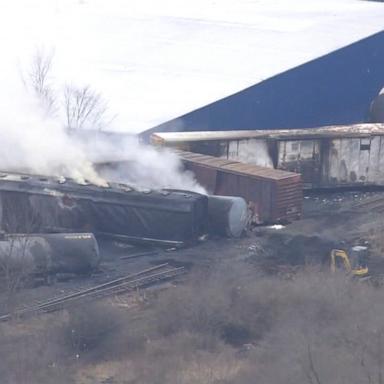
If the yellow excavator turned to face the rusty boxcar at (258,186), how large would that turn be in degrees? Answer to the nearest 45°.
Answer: approximately 45° to its right

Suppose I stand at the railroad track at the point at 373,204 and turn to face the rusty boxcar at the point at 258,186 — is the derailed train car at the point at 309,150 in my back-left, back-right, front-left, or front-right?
front-right

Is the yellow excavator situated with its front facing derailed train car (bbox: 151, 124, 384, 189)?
no

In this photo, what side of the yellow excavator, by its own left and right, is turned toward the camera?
left

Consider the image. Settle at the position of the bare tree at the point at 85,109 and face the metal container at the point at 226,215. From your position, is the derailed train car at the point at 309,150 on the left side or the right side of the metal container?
left

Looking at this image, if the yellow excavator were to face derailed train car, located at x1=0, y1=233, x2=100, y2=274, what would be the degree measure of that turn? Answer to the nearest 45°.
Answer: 0° — it already faces it

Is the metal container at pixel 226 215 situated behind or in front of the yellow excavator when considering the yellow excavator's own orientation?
in front

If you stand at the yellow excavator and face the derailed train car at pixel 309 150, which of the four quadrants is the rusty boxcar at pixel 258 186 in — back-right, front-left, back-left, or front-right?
front-left

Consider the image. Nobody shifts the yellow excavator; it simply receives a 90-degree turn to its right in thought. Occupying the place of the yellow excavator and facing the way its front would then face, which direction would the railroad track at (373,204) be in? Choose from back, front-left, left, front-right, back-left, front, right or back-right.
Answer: front

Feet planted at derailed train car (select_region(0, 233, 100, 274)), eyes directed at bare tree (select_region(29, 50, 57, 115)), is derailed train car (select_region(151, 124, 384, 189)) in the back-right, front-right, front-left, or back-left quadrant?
front-right

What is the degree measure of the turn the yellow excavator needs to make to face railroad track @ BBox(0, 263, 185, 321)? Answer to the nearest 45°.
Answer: approximately 45° to its left

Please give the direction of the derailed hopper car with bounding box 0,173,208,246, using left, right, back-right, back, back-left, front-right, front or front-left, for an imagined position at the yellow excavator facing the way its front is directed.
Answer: front
